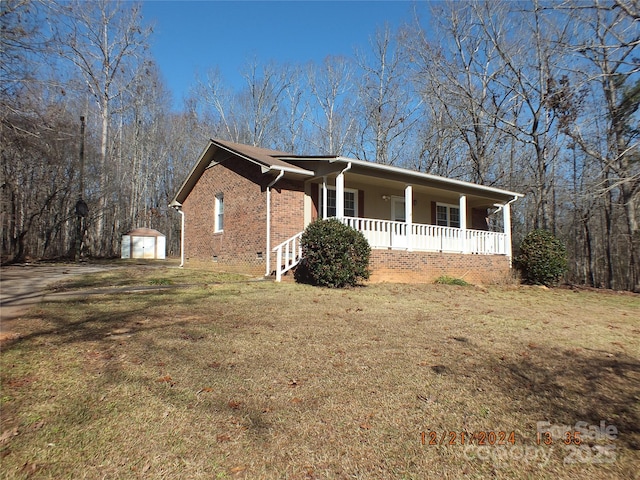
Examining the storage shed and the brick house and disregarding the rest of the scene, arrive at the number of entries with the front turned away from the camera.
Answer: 0

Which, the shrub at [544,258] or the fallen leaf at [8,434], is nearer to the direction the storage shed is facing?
the fallen leaf

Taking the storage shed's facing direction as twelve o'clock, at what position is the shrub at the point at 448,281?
The shrub is roughly at 11 o'clock from the storage shed.

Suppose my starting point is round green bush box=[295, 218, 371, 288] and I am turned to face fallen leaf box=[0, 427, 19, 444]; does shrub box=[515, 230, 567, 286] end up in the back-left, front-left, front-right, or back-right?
back-left

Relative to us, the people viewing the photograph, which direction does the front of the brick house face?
facing the viewer and to the right of the viewer

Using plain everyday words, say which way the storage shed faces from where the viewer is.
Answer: facing the viewer

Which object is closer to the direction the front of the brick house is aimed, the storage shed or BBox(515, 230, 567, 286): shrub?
the shrub

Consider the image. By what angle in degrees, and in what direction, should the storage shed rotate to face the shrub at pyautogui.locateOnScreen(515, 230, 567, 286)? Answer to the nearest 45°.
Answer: approximately 45° to its left

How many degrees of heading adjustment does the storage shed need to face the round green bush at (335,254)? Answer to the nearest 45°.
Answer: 0° — it already faces it
